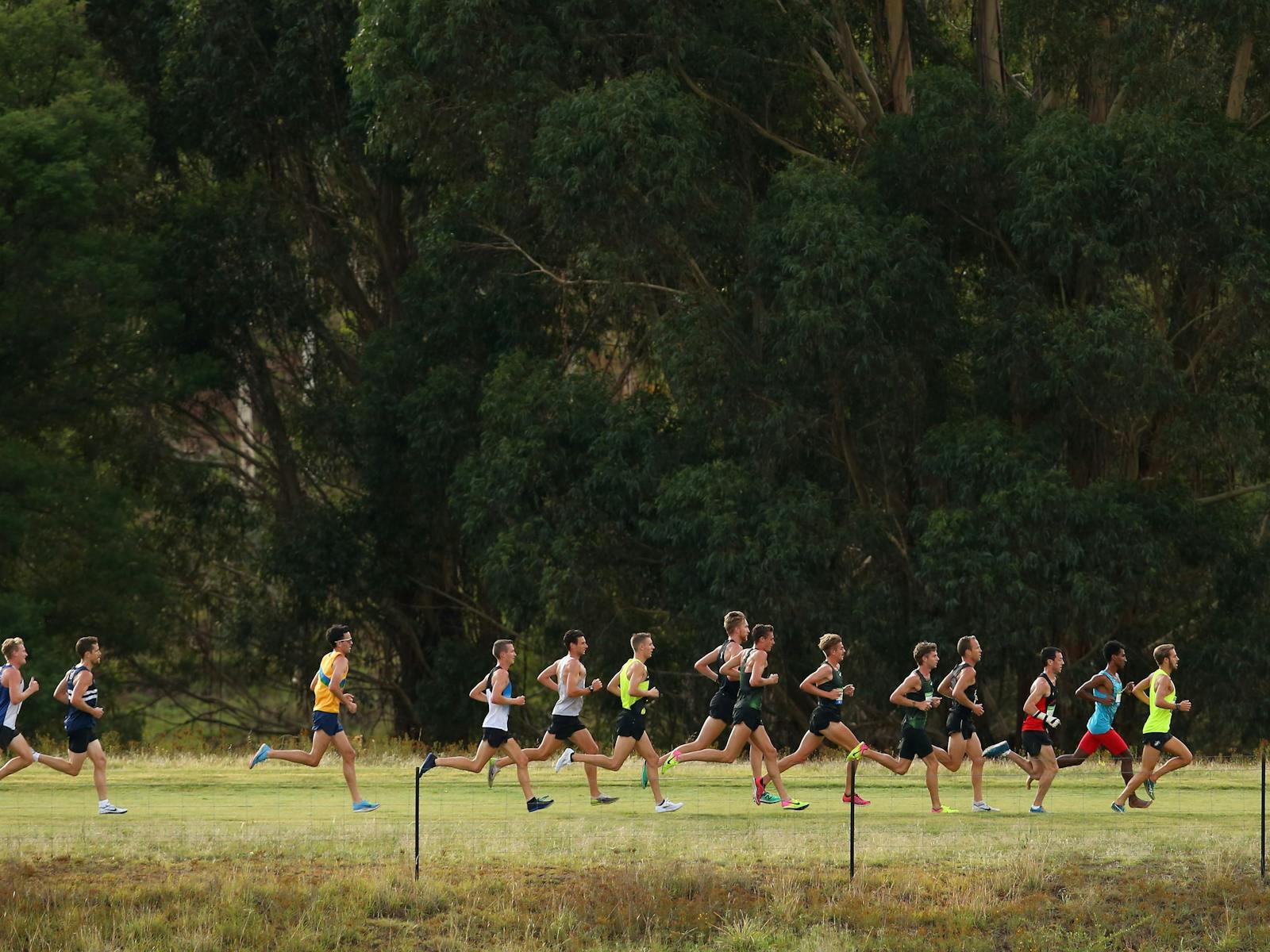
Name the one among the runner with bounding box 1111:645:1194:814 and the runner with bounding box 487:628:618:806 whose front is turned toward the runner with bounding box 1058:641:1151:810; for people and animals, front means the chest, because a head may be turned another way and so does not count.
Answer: the runner with bounding box 487:628:618:806

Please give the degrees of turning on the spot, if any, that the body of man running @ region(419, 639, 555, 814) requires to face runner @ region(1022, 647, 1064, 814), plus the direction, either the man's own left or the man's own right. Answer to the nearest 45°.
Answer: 0° — they already face them

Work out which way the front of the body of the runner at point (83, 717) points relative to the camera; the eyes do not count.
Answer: to the viewer's right

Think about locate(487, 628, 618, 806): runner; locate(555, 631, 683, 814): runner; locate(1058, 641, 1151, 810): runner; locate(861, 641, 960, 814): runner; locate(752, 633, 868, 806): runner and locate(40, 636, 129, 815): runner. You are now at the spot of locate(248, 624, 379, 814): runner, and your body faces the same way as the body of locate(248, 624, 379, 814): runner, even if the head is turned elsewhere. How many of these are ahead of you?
5

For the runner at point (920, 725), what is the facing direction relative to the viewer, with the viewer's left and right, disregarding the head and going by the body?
facing to the right of the viewer

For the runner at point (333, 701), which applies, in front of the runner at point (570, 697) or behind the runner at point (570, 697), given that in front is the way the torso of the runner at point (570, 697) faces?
behind

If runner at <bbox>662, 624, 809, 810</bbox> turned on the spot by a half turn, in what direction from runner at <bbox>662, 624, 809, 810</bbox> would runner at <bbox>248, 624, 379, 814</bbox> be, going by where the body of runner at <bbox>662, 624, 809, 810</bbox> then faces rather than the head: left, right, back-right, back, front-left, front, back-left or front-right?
front

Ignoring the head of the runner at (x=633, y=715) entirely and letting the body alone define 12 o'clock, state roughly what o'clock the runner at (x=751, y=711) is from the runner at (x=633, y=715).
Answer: the runner at (x=751, y=711) is roughly at 12 o'clock from the runner at (x=633, y=715).

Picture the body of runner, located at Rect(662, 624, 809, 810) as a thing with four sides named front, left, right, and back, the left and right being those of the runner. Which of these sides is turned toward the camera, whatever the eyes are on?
right

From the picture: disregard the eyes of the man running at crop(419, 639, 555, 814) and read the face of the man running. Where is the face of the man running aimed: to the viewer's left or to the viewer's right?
to the viewer's right

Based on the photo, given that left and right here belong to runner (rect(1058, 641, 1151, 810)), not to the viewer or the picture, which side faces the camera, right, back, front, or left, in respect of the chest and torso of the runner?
right

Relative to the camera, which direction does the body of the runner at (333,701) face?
to the viewer's right

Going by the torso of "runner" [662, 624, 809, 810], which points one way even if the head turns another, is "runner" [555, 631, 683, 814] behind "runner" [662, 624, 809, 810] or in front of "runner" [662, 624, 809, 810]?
behind

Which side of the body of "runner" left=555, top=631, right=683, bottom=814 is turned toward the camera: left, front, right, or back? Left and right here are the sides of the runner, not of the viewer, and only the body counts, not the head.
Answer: right

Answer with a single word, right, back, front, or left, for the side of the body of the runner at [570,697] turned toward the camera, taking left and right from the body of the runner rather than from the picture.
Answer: right

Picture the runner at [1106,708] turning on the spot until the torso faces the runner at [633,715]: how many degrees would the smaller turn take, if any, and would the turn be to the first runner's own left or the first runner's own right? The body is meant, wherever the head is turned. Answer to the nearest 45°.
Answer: approximately 135° to the first runner's own right

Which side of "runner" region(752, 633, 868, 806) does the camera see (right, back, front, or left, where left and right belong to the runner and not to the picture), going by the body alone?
right

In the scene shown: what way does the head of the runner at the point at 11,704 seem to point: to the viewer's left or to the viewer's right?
to the viewer's right

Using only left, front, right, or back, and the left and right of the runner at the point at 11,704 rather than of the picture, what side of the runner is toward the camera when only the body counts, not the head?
right
